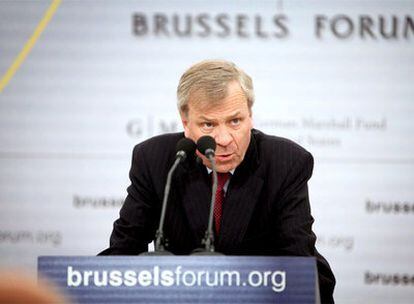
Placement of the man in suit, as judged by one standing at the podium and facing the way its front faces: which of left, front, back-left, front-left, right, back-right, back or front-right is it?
back

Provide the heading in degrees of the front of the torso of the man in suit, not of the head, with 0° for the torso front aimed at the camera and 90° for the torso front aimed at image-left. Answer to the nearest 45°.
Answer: approximately 0°

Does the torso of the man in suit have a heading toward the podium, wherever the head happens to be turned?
yes

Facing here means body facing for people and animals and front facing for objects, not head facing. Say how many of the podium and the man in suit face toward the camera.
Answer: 2
